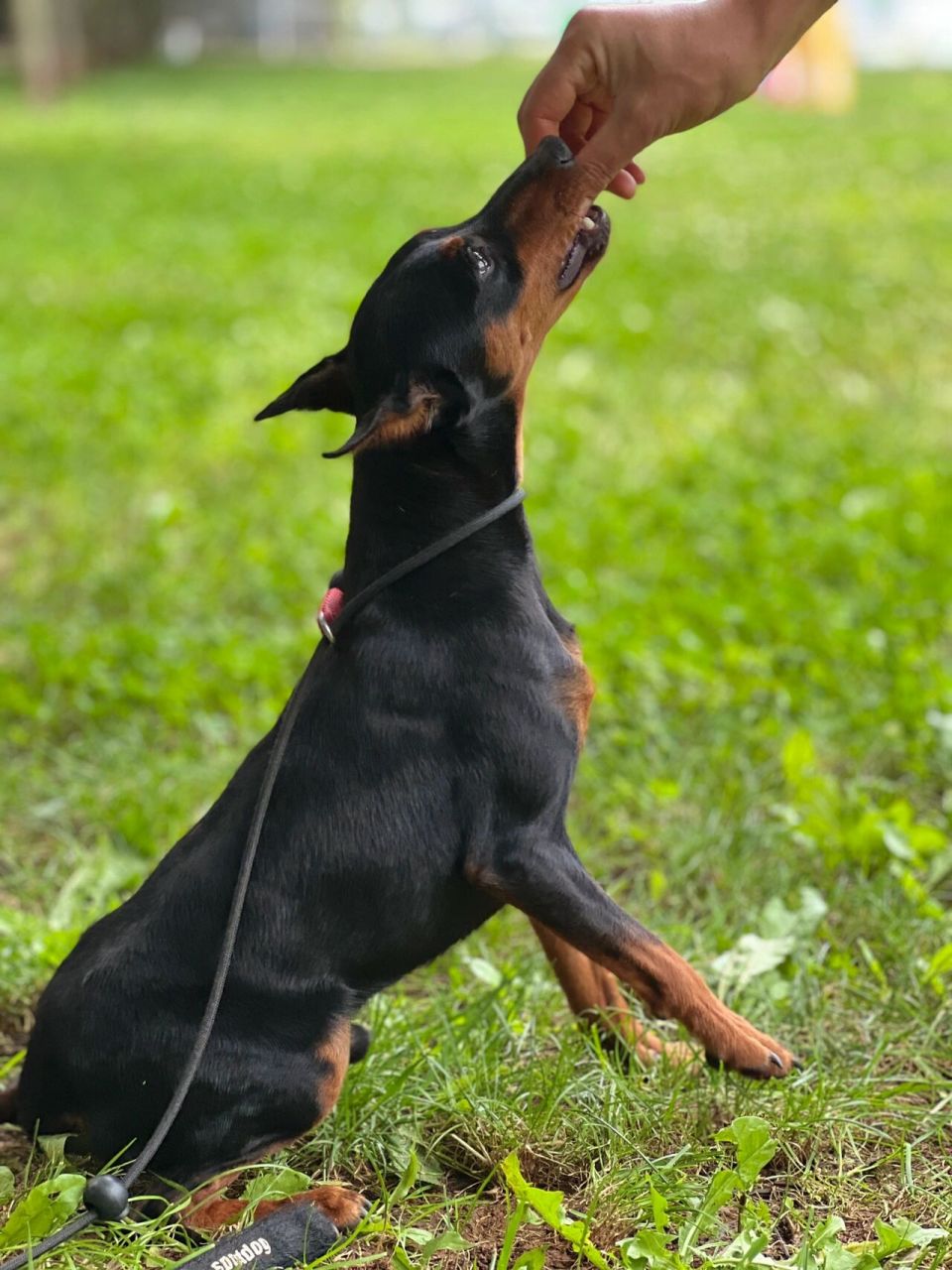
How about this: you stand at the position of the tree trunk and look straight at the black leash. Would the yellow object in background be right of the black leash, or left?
left

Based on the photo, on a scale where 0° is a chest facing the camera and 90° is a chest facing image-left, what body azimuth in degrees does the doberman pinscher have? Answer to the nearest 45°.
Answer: approximately 270°

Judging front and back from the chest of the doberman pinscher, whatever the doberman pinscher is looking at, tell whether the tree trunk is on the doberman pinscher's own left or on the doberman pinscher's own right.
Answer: on the doberman pinscher's own left

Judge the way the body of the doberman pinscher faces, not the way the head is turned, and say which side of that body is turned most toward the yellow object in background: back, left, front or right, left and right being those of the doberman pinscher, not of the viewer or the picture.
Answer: left

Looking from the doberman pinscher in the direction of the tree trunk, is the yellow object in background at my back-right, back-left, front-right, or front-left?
front-right
